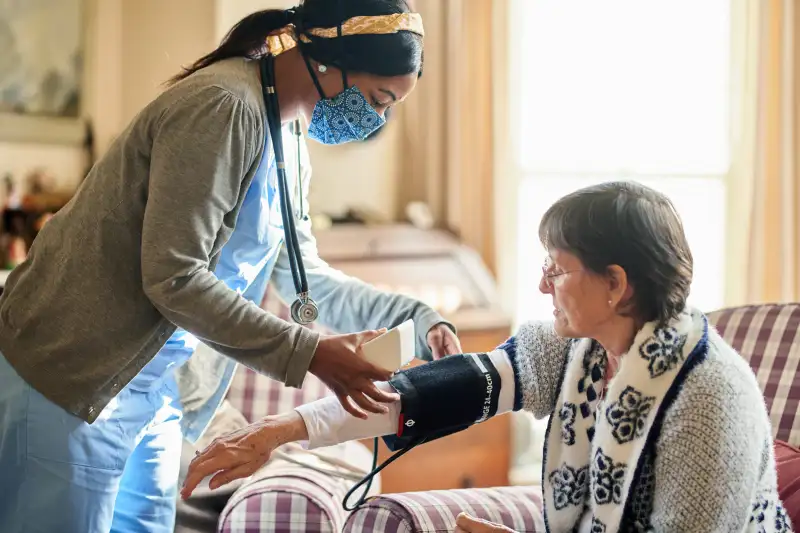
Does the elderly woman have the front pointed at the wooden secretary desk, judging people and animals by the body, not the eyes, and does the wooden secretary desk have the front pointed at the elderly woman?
no

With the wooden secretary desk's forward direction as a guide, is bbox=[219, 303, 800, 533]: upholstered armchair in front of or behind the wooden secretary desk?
in front

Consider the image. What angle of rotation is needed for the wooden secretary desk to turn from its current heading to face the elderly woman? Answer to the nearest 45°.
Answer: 0° — it already faces them

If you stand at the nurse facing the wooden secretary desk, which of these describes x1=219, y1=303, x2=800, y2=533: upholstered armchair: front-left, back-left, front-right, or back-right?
front-right

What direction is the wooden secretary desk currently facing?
toward the camera

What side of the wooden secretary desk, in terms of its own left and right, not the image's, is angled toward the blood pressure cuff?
front

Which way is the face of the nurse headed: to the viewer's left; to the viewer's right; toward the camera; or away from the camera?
to the viewer's right

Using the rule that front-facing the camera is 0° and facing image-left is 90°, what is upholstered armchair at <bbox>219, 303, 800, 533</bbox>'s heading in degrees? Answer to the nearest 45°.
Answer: approximately 45°

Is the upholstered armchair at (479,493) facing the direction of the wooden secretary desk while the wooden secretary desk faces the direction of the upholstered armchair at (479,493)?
no

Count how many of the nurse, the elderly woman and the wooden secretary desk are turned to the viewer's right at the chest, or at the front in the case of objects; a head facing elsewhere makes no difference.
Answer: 1

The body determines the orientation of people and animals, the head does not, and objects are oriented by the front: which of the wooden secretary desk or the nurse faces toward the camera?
the wooden secretary desk

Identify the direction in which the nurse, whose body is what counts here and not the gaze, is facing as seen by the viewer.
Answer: to the viewer's right

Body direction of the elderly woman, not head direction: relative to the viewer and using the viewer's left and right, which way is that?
facing the viewer and to the left of the viewer

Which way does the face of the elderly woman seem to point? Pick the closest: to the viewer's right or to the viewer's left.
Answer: to the viewer's left
